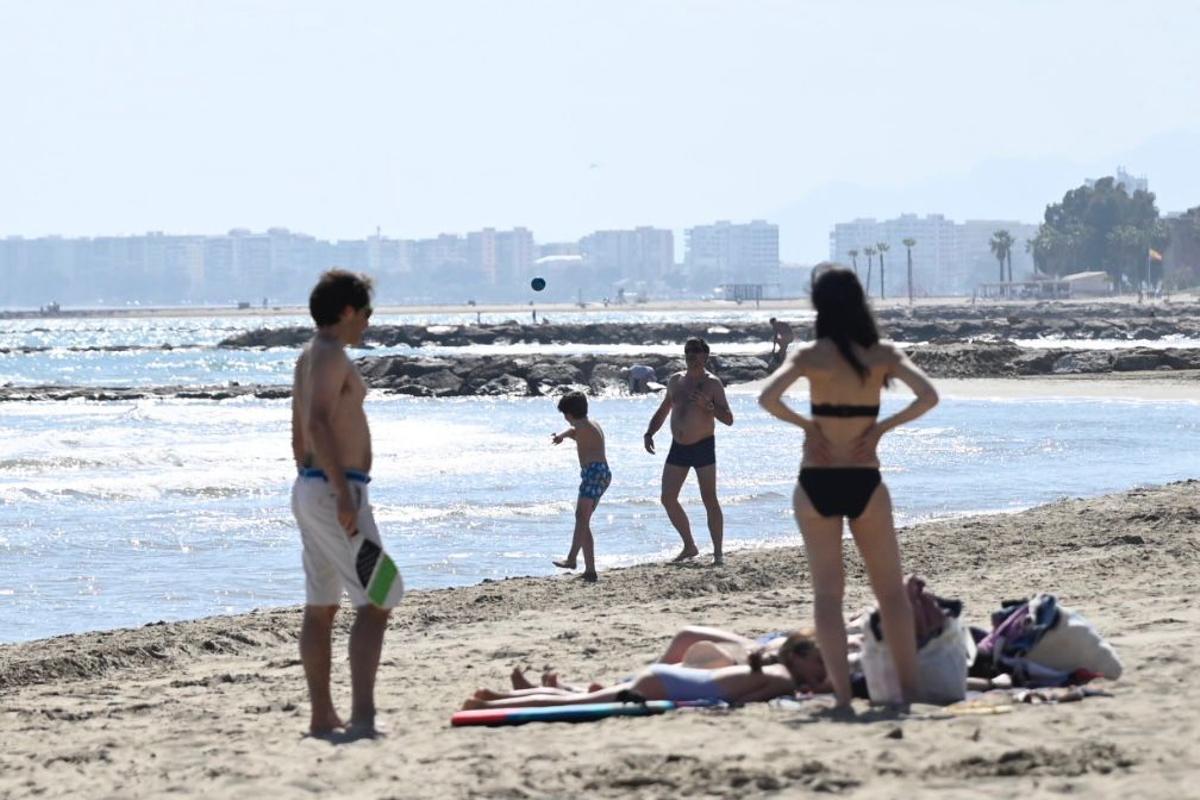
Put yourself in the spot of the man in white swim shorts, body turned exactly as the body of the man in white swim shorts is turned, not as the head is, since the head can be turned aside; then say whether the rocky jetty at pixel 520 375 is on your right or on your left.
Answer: on your left

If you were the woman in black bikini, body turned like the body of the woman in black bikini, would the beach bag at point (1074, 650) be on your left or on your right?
on your right

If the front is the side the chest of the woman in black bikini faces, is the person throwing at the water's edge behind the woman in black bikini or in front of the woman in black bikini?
in front

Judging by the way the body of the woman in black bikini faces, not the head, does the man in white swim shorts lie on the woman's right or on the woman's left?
on the woman's left

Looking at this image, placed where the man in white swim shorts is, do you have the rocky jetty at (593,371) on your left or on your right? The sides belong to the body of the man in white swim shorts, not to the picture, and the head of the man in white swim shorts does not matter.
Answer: on your left

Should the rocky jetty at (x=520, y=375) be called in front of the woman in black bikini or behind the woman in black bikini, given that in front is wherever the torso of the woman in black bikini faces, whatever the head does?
in front

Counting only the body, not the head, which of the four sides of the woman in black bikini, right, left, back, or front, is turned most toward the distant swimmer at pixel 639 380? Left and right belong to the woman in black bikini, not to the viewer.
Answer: front

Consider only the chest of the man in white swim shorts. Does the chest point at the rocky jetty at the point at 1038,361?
no

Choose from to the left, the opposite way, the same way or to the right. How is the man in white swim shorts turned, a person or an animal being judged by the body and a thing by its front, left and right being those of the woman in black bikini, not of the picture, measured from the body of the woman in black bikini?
to the right

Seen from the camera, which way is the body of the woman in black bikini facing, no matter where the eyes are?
away from the camera

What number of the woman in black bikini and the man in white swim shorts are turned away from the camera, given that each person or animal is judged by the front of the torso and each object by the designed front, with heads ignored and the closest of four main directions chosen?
1

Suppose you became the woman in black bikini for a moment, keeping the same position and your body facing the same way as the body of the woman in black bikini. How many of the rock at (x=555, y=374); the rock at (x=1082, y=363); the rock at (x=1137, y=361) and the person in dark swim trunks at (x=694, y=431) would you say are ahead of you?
4

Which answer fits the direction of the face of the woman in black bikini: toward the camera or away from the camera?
away from the camera

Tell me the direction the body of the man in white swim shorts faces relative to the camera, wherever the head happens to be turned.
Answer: to the viewer's right

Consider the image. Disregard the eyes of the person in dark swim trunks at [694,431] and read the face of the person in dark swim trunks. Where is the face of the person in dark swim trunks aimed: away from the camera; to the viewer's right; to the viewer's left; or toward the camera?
toward the camera

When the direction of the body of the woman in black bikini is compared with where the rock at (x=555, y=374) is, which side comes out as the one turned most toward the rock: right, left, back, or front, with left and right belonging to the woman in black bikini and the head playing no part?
front
